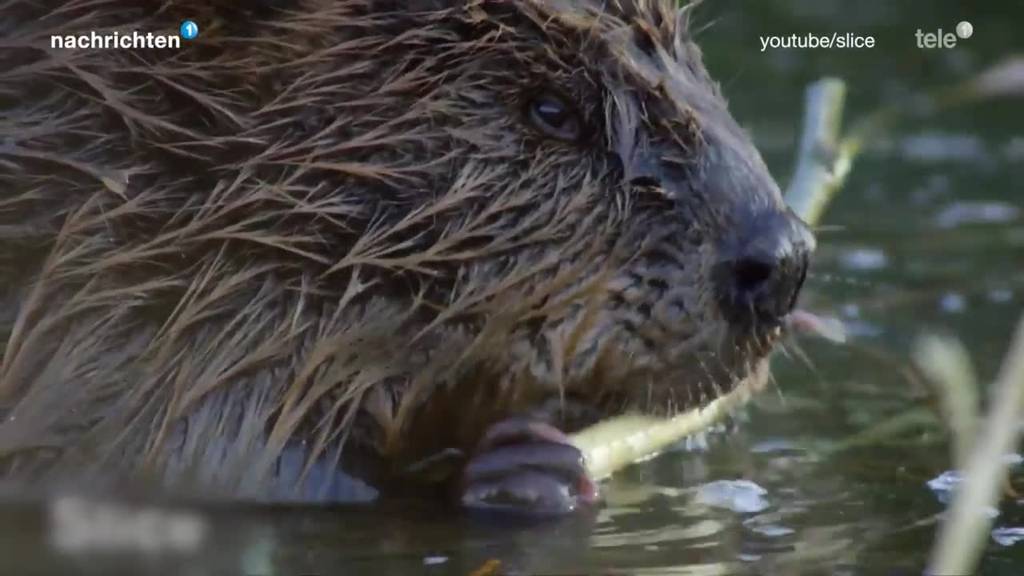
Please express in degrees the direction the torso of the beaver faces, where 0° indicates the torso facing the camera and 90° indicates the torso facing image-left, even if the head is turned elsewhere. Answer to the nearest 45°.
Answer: approximately 270°
